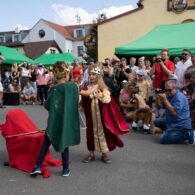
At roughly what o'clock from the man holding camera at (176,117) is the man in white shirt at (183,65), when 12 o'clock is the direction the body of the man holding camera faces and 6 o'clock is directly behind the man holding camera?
The man in white shirt is roughly at 3 o'clock from the man holding camera.

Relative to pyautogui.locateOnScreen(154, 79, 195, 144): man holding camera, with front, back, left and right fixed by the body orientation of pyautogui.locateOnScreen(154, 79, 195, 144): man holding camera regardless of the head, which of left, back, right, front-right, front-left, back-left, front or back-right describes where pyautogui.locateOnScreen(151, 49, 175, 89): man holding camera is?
right

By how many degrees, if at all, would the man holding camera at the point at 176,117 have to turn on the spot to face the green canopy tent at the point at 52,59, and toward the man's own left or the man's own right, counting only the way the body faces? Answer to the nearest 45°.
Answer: approximately 45° to the man's own right

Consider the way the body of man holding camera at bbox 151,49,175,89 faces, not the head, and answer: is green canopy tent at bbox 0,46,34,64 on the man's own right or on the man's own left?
on the man's own right

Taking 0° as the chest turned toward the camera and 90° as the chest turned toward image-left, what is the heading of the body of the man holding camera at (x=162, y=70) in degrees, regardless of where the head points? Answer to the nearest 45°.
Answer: approximately 45°

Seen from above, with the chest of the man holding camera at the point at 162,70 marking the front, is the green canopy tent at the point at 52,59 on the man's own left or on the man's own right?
on the man's own right

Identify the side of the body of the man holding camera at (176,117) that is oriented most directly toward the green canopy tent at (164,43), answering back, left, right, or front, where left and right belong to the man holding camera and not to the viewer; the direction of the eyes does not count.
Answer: right

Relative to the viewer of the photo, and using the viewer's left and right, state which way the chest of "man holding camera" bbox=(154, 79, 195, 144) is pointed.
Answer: facing to the left of the viewer

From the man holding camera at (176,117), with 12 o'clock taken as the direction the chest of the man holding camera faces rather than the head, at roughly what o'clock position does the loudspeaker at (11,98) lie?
The loudspeaker is roughly at 1 o'clock from the man holding camera.
